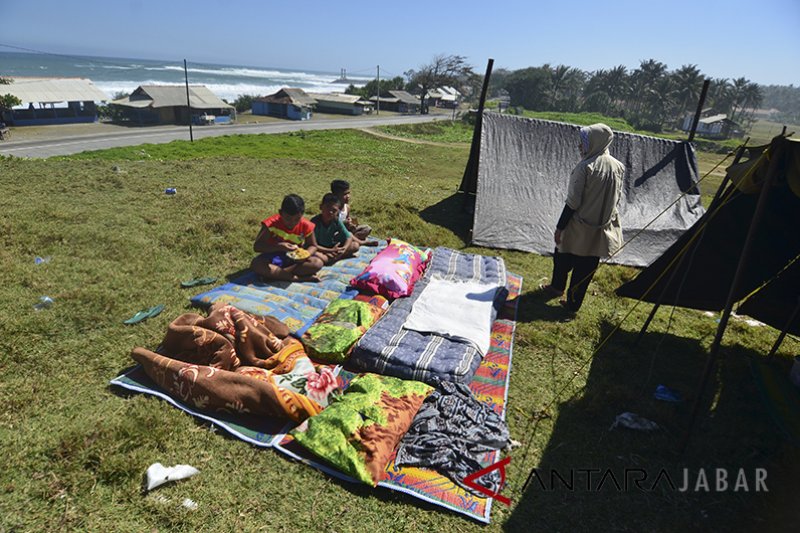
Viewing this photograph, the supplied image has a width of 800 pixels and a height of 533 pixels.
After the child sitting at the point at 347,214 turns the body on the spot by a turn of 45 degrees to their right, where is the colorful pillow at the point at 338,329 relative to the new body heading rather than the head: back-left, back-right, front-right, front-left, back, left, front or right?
front

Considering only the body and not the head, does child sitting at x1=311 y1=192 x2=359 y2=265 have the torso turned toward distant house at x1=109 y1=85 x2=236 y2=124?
no

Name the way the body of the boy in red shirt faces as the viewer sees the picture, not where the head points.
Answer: toward the camera

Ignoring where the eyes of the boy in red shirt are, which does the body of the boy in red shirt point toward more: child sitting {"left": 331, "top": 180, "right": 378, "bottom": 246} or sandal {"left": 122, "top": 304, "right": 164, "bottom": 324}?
the sandal

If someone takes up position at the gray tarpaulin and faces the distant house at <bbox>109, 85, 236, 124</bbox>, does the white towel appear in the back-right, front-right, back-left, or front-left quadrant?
back-left

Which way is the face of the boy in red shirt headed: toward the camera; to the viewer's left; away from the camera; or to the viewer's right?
toward the camera

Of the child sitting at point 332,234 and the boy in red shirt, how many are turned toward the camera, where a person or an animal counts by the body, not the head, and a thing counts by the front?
2

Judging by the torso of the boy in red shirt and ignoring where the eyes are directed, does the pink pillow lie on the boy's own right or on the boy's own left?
on the boy's own left

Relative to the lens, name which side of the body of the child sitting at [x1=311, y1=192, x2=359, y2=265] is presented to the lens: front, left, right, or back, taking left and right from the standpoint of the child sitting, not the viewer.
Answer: front

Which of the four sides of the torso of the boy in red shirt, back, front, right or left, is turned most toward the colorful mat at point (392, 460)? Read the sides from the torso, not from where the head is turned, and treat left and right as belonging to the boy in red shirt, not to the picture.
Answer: front

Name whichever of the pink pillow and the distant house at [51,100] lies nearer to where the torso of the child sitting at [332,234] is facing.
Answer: the pink pillow

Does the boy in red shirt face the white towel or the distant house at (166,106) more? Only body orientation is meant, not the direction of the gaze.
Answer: the white towel

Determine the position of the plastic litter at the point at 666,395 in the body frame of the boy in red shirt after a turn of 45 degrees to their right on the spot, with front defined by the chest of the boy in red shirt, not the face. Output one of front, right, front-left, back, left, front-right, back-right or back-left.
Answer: left

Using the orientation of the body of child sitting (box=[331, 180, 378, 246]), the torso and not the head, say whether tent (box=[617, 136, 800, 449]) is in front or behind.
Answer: in front

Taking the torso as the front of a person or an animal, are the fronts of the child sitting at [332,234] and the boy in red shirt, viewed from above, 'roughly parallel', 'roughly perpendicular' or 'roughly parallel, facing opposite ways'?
roughly parallel

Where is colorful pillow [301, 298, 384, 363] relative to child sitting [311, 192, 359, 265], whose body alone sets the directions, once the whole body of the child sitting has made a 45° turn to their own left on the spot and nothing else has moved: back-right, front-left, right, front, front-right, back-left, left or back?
front-right

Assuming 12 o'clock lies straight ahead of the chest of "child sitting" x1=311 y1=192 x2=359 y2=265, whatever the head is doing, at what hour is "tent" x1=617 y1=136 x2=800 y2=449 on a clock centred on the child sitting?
The tent is roughly at 10 o'clock from the child sitting.

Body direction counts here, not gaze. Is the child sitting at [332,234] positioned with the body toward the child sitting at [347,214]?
no

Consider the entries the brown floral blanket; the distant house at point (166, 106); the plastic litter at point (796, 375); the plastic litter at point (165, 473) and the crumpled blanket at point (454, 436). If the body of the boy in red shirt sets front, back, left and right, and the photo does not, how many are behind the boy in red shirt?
1

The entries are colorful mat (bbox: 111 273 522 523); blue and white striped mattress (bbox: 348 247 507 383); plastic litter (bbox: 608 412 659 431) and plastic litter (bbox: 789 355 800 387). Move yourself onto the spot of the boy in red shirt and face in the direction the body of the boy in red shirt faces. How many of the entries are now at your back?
0
